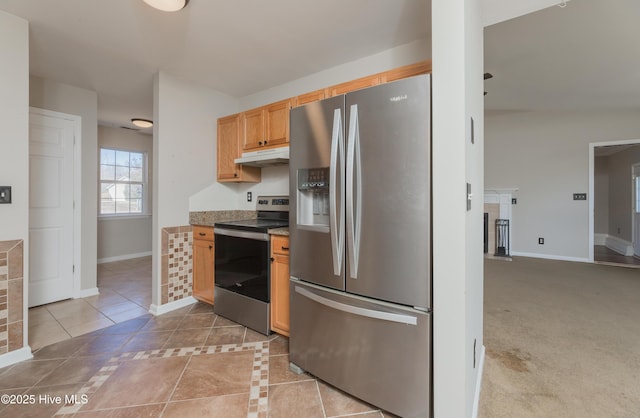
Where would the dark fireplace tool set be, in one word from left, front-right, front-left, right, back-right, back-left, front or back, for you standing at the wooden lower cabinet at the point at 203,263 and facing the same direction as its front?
back-left

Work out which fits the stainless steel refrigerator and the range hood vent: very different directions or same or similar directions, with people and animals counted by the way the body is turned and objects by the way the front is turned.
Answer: same or similar directions

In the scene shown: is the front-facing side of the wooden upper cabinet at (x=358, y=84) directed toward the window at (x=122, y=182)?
no

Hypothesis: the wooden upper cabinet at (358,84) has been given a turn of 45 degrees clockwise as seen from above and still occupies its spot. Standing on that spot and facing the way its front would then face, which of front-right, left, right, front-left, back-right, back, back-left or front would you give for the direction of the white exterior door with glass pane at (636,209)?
back-right

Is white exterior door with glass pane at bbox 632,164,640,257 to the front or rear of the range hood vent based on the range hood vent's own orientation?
to the rear

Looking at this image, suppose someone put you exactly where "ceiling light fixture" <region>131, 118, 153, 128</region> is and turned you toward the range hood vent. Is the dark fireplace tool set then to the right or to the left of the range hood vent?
left

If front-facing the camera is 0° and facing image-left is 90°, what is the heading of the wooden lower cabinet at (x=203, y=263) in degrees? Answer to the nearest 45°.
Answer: approximately 45°

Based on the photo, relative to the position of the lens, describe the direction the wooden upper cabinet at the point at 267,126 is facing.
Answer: facing the viewer and to the left of the viewer

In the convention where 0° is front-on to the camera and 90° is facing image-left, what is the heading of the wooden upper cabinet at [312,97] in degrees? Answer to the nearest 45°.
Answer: approximately 45°

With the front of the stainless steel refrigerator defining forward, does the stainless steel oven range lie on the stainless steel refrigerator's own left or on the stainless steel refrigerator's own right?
on the stainless steel refrigerator's own right

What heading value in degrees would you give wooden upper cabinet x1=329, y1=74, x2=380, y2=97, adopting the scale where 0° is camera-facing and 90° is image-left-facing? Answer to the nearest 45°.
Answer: approximately 45°

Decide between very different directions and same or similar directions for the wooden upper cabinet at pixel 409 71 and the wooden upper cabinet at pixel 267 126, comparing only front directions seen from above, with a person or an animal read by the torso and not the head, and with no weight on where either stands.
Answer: same or similar directions

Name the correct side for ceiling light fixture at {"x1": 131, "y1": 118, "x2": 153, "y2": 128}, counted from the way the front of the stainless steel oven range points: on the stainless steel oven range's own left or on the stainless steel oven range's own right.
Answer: on the stainless steel oven range's own right

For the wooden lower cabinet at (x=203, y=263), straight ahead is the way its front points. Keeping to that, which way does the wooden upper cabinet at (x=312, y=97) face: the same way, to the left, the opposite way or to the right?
the same way

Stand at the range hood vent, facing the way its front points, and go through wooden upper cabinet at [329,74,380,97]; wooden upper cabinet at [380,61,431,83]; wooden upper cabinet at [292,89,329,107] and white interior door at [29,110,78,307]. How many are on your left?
3

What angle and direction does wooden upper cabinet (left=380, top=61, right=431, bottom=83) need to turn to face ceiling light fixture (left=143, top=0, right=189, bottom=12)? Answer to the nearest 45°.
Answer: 0° — it already faces it

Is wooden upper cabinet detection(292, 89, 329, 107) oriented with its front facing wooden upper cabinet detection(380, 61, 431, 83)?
no
